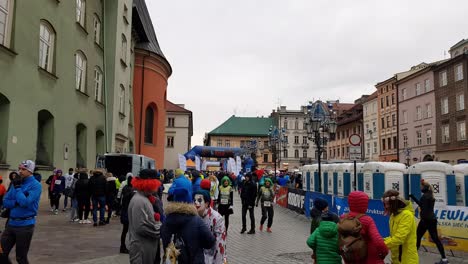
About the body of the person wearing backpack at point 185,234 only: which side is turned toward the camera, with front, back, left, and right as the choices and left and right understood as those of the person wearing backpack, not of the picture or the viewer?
back

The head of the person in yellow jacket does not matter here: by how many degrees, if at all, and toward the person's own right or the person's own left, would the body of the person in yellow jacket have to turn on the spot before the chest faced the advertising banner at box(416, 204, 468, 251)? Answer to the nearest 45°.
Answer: approximately 90° to the person's own right

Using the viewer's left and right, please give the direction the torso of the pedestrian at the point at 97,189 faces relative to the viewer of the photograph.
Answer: facing away from the viewer

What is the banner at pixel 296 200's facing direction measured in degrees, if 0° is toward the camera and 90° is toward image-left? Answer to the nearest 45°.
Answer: approximately 45°

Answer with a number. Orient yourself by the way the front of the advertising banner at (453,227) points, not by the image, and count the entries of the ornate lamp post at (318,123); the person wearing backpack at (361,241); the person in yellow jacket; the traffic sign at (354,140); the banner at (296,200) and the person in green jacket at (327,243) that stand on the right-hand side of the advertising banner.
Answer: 3

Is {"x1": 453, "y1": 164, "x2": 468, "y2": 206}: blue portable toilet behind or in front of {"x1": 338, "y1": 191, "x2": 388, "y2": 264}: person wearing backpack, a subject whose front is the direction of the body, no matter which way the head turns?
in front

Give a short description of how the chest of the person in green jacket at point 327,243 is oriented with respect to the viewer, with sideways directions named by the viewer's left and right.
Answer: facing away from the viewer

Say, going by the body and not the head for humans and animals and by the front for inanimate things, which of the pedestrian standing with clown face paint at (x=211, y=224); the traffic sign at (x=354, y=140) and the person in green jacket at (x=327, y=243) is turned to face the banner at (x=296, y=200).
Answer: the person in green jacket

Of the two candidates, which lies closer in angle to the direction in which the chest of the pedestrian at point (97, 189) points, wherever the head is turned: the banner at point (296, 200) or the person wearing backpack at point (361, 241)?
the banner

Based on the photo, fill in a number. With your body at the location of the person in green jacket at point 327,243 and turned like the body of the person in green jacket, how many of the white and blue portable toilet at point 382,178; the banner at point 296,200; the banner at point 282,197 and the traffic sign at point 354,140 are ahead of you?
4

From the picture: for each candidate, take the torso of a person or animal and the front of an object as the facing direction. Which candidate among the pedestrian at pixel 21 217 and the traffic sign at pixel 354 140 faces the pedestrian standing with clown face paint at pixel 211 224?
the traffic sign

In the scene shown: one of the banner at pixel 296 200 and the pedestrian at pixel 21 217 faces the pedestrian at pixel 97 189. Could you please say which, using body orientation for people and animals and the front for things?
the banner
